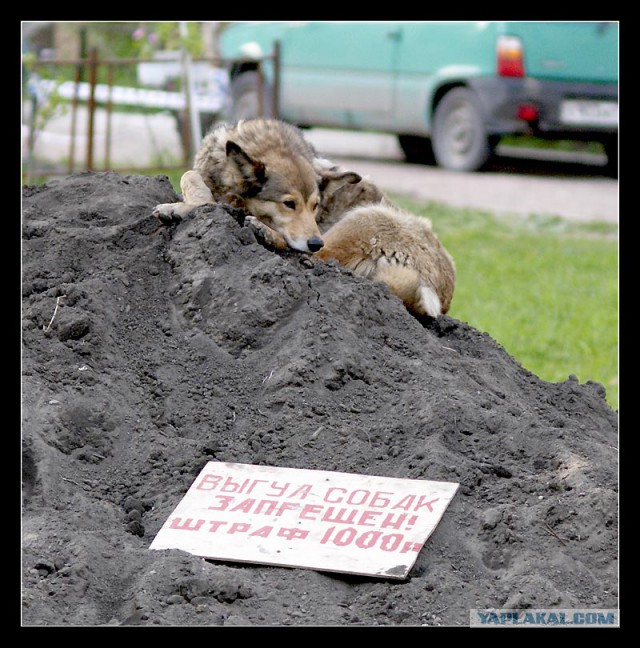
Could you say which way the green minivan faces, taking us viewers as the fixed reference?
facing away from the viewer and to the left of the viewer

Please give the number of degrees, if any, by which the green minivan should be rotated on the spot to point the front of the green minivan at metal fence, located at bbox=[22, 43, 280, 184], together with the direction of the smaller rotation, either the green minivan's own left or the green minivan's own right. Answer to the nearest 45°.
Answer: approximately 45° to the green minivan's own left

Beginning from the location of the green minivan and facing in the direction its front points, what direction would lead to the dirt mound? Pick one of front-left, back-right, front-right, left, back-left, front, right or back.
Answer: back-left

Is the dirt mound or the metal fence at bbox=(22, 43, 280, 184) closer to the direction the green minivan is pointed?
the metal fence

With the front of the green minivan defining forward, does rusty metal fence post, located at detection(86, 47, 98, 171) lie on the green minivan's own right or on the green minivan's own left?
on the green minivan's own left

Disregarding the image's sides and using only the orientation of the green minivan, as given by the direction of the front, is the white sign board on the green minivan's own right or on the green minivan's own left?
on the green minivan's own left
